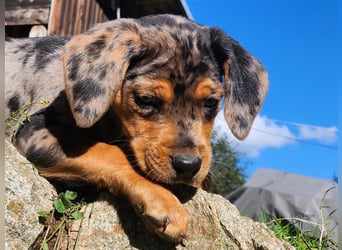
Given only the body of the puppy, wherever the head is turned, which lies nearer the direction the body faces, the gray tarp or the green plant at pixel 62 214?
the green plant

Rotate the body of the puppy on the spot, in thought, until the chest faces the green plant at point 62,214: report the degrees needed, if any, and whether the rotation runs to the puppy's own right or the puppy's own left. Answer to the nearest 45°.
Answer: approximately 45° to the puppy's own right

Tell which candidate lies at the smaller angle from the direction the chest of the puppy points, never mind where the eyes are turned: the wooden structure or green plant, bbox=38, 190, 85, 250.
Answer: the green plant

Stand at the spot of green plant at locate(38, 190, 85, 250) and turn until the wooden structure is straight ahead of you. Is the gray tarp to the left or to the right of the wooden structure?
right

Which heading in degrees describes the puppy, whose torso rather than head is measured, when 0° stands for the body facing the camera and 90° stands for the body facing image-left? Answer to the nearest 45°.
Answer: approximately 315°

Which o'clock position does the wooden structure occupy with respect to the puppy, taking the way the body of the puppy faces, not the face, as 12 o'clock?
The wooden structure is roughly at 7 o'clock from the puppy.
